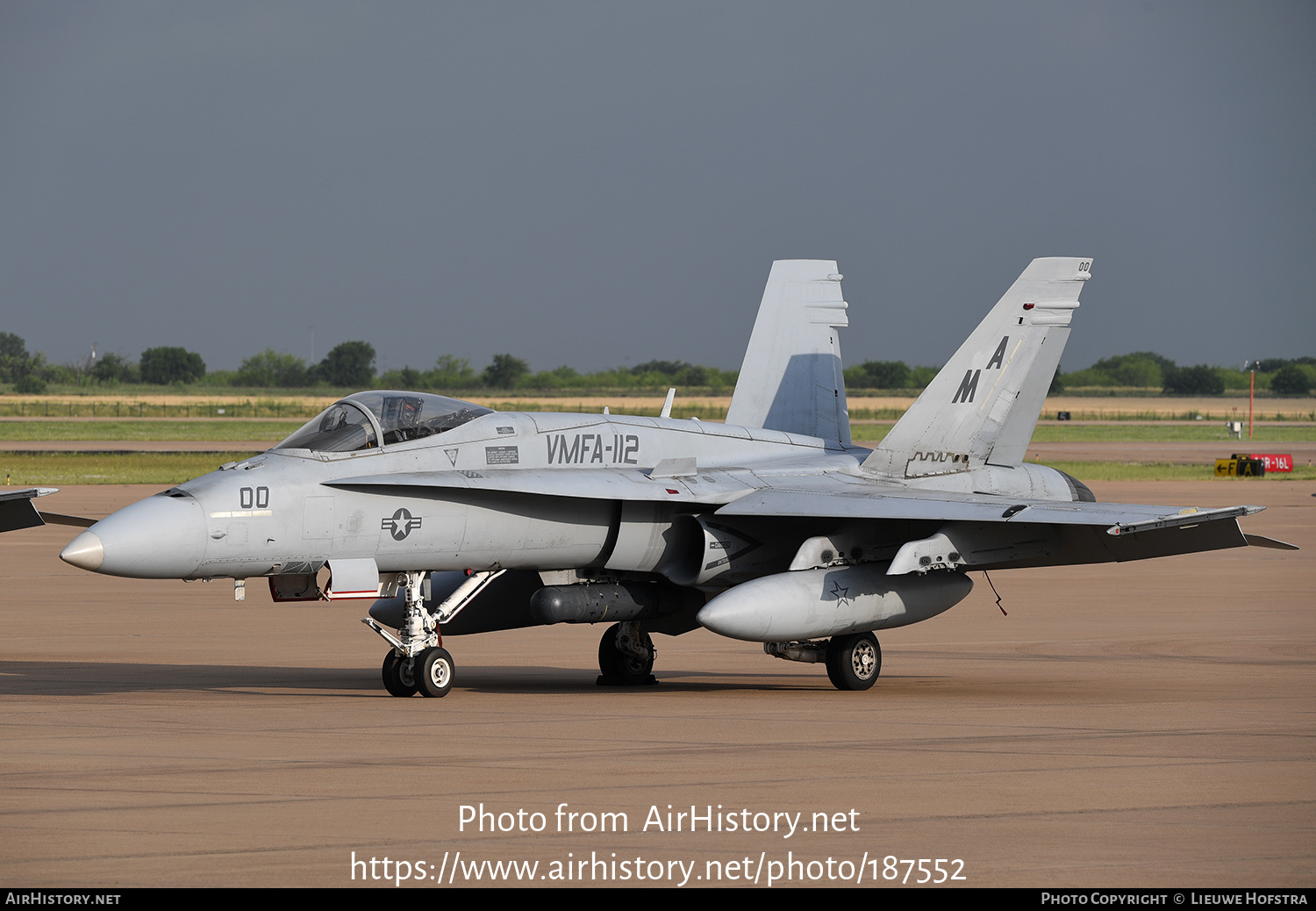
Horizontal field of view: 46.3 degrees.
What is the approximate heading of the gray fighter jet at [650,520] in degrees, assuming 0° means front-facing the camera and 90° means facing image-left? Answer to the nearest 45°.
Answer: approximately 45°
